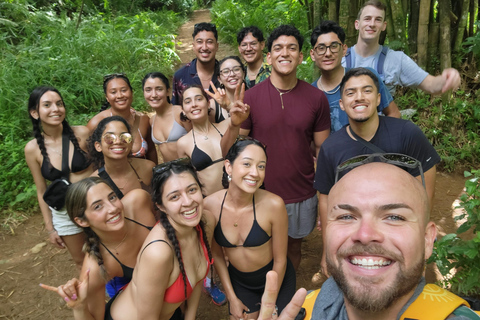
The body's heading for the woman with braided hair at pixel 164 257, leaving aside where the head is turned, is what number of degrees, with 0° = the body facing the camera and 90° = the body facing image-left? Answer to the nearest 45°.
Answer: approximately 315°

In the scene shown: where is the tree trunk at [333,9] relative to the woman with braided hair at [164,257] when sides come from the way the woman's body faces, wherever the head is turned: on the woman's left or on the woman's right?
on the woman's left

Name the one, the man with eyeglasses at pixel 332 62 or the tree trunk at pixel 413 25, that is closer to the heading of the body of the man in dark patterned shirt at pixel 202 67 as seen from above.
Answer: the man with eyeglasses

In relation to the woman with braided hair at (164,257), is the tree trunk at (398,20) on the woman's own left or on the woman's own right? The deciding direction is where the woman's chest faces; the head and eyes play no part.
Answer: on the woman's own left

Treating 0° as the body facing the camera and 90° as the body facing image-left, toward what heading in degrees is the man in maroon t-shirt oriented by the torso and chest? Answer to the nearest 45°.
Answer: approximately 0°

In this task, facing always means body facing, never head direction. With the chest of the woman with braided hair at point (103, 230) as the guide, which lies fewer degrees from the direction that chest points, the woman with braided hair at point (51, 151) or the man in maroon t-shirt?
the man in maroon t-shirt

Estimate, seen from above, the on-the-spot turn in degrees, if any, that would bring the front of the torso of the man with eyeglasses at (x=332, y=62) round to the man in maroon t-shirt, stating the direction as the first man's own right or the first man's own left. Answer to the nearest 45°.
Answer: approximately 45° to the first man's own right

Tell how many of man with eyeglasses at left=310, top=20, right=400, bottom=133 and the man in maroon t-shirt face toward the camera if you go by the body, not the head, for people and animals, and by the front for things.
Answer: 2

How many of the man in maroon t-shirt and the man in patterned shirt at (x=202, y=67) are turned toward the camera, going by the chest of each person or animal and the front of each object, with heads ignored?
2
